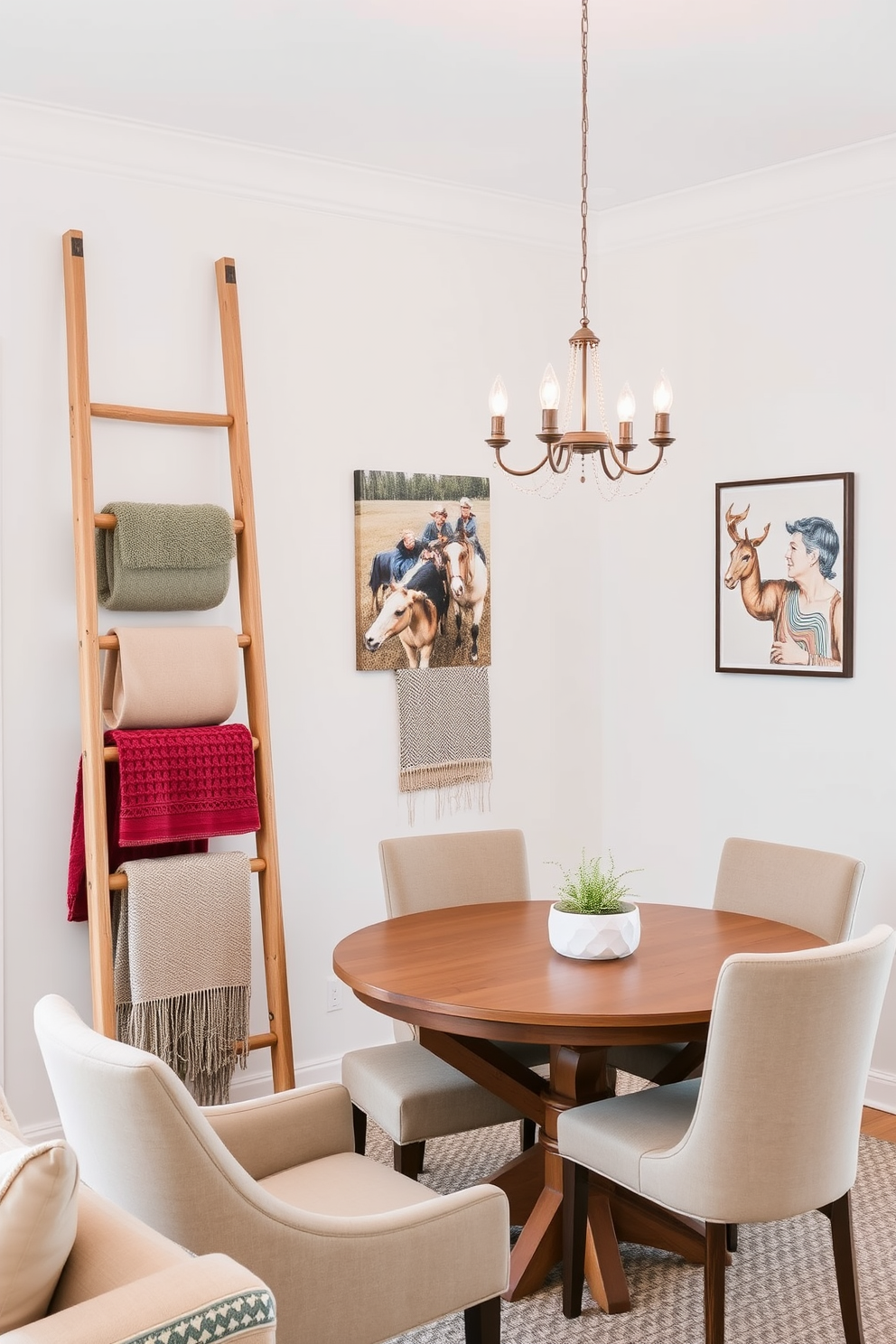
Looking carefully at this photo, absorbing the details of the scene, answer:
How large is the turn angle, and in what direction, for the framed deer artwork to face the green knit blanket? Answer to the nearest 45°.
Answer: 0° — it already faces it

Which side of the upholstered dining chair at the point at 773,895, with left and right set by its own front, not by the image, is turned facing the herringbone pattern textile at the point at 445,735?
right

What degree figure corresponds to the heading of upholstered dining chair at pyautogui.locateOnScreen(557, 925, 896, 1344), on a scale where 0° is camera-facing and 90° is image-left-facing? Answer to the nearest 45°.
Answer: approximately 135°

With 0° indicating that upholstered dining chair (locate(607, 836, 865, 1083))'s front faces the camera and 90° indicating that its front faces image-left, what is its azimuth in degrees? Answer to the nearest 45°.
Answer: approximately 45°

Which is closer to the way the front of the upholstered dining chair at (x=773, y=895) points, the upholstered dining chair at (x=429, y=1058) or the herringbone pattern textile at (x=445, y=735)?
the upholstered dining chair

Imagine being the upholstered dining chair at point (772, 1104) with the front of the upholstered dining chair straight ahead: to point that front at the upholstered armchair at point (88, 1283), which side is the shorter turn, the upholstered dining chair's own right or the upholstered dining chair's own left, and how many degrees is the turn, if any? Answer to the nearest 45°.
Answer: approximately 90° to the upholstered dining chair's own left

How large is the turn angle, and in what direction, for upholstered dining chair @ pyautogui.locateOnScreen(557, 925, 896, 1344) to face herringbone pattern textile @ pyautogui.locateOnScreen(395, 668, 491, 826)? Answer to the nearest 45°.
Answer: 0° — it already faces it

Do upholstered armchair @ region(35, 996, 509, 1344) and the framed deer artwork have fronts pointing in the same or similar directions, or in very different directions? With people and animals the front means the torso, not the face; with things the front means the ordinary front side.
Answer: very different directions

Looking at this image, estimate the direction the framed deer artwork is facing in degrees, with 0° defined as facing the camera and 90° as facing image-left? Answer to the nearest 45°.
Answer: approximately 45°
